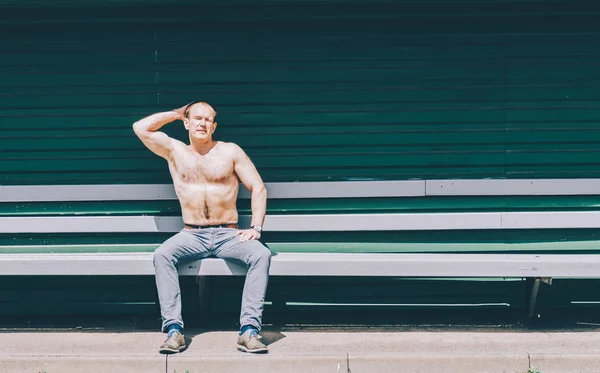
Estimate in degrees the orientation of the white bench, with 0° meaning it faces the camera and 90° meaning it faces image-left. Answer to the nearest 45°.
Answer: approximately 0°
